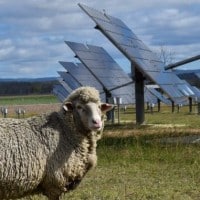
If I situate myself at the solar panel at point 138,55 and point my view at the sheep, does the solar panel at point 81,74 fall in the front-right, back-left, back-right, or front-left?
back-right

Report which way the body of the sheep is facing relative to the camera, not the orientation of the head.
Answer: to the viewer's right

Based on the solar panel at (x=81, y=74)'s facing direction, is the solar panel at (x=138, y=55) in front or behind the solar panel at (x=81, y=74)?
in front

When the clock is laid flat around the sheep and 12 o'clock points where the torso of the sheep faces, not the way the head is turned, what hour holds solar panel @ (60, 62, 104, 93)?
The solar panel is roughly at 9 o'clock from the sheep.

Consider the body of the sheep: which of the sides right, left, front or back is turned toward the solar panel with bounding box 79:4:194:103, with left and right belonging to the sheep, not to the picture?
left

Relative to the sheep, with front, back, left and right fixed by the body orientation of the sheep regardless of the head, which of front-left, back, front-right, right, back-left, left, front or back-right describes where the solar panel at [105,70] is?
left
